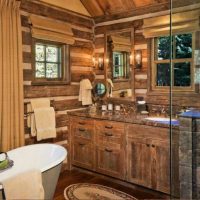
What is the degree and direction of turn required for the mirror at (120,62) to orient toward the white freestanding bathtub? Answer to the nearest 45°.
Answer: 0° — it already faces it

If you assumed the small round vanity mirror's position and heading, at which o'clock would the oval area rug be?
The oval area rug is roughly at 12 o'clock from the small round vanity mirror.

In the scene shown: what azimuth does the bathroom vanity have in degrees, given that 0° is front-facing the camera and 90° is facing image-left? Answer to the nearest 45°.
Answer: approximately 45°

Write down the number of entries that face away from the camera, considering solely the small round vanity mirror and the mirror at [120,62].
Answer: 0

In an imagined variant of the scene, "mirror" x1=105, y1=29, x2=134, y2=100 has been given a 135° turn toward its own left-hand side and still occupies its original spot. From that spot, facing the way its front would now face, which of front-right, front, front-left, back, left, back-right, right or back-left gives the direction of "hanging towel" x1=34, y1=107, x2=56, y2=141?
back-right

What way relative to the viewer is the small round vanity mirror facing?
toward the camera
